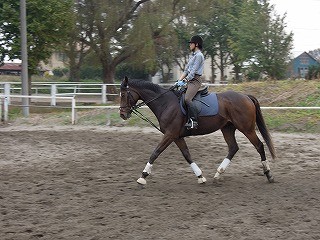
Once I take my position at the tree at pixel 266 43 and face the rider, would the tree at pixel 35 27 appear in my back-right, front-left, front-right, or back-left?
front-right

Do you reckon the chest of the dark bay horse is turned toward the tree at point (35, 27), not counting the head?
no

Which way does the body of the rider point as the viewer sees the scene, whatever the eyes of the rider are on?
to the viewer's left

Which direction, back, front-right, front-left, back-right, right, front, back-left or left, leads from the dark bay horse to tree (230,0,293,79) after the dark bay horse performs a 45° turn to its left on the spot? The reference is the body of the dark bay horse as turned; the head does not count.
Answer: back-right

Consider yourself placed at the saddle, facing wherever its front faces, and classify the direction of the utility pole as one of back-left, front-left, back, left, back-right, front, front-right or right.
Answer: front-right

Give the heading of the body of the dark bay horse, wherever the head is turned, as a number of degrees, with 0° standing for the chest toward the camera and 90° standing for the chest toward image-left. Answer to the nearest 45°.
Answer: approximately 90°

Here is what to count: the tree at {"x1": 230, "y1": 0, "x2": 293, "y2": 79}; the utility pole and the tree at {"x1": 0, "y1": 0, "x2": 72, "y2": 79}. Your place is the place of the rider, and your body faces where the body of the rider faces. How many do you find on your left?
0

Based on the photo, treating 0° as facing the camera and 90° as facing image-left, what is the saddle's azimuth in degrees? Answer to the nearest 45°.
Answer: approximately 90°

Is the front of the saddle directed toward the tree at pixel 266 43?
no
